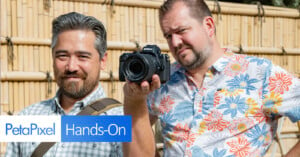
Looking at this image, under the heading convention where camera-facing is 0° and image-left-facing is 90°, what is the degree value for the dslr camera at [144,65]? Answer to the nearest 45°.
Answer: approximately 45°
